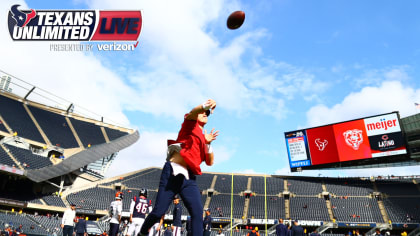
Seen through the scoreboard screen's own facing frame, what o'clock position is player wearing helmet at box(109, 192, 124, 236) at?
The player wearing helmet is roughly at 11 o'clock from the scoreboard screen.

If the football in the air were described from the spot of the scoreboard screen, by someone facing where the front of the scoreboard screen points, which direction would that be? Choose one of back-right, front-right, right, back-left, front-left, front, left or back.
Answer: front-left

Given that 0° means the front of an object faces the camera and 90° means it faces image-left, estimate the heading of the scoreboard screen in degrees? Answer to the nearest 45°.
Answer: approximately 45°

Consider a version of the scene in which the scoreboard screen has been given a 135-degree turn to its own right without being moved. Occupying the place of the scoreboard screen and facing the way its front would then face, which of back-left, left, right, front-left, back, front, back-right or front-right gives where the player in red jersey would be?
back
